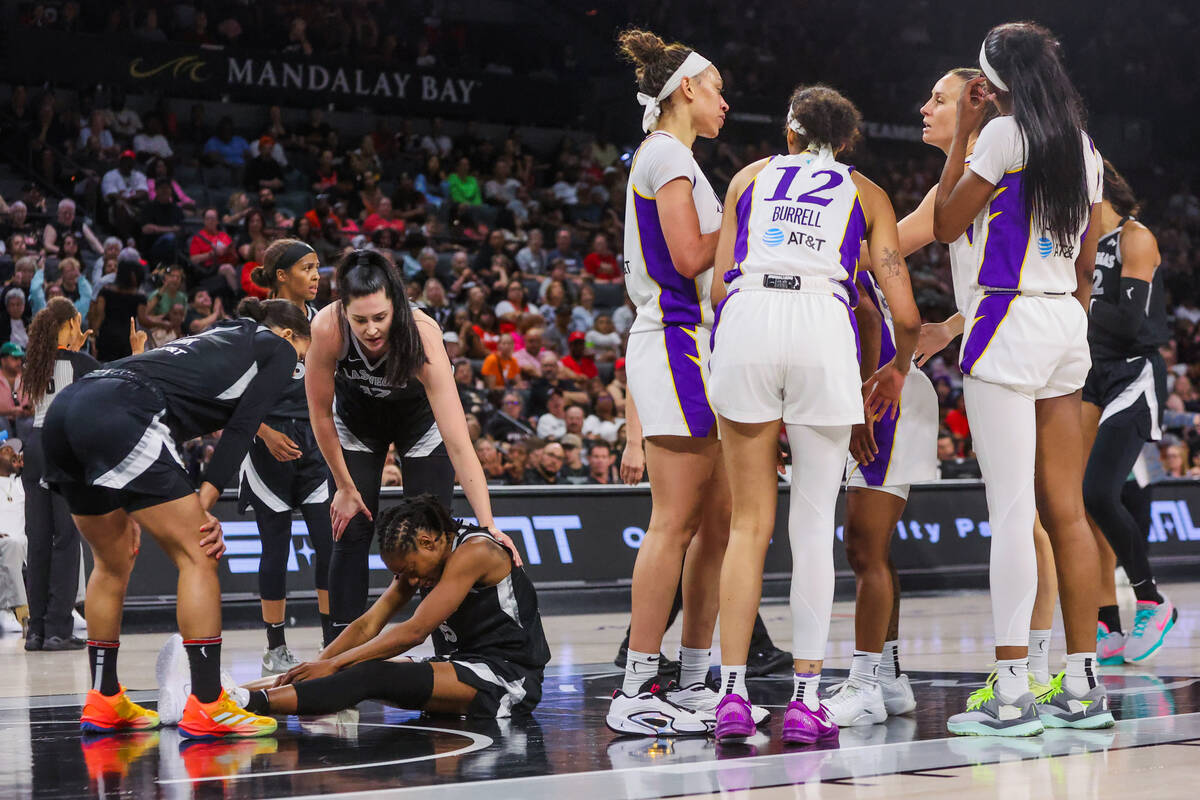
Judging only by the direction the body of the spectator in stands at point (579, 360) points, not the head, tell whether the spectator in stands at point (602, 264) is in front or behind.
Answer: behind

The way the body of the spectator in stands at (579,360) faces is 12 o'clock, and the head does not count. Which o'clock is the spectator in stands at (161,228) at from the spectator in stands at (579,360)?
the spectator in stands at (161,228) is roughly at 3 o'clock from the spectator in stands at (579,360).

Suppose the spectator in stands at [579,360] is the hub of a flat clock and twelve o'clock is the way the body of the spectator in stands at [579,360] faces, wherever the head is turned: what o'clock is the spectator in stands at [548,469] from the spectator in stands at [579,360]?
the spectator in stands at [548,469] is roughly at 12 o'clock from the spectator in stands at [579,360].

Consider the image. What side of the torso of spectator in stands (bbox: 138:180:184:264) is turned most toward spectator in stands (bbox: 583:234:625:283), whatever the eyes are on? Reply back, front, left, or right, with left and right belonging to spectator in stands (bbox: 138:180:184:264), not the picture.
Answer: left

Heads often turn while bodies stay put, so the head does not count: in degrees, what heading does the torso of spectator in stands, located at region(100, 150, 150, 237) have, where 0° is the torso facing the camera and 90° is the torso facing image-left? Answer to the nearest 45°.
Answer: approximately 0°
